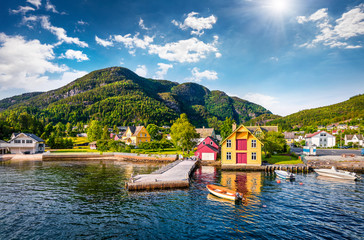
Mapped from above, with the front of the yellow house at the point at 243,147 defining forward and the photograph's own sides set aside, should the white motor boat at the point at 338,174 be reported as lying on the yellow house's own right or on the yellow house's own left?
on the yellow house's own left

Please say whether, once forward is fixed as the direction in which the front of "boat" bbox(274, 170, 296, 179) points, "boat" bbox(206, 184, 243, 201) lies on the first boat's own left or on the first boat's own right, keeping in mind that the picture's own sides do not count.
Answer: on the first boat's own left

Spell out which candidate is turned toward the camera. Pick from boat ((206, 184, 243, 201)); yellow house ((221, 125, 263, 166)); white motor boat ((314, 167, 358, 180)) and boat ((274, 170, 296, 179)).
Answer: the yellow house

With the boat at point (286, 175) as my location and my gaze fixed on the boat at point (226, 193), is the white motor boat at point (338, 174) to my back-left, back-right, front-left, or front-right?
back-left

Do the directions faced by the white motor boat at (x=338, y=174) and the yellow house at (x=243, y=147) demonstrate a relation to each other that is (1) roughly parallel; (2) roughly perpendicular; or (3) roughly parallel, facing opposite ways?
roughly perpendicular

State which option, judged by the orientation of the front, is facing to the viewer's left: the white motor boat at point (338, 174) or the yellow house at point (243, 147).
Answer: the white motor boat

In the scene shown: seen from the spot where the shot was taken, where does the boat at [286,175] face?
facing away from the viewer and to the left of the viewer

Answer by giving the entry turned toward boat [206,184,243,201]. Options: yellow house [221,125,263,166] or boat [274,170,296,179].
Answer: the yellow house
